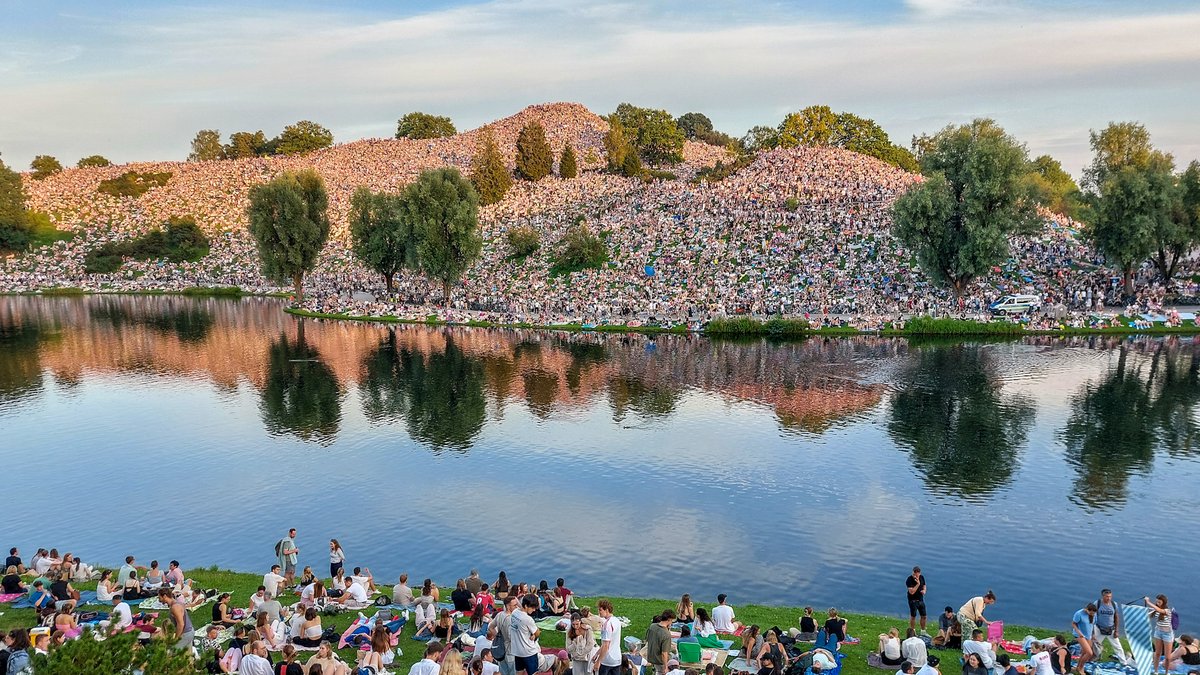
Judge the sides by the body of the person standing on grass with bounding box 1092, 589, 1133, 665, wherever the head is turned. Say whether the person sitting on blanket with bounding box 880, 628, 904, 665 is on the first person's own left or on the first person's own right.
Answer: on the first person's own right

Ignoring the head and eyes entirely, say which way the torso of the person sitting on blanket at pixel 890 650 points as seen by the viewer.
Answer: away from the camera

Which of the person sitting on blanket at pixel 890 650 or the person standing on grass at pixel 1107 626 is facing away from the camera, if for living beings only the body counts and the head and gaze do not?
the person sitting on blanket

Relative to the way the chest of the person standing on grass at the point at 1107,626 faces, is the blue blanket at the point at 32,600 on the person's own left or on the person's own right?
on the person's own right

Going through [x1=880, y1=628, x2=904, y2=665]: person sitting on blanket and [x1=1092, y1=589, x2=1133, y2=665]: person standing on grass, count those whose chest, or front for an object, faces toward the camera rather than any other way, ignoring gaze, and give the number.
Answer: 1

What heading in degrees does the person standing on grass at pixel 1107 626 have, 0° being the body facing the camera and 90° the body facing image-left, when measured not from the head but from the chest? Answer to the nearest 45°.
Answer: approximately 0°

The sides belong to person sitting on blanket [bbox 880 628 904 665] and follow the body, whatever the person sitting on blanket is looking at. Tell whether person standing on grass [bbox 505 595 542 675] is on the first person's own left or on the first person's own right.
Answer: on the first person's own left

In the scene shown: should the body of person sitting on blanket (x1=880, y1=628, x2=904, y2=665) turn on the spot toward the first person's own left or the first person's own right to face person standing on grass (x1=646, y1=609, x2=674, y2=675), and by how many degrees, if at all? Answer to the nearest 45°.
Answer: approximately 135° to the first person's own left

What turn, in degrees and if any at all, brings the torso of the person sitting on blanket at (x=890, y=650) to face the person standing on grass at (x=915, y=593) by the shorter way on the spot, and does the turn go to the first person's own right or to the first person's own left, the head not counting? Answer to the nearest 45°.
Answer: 0° — they already face them
